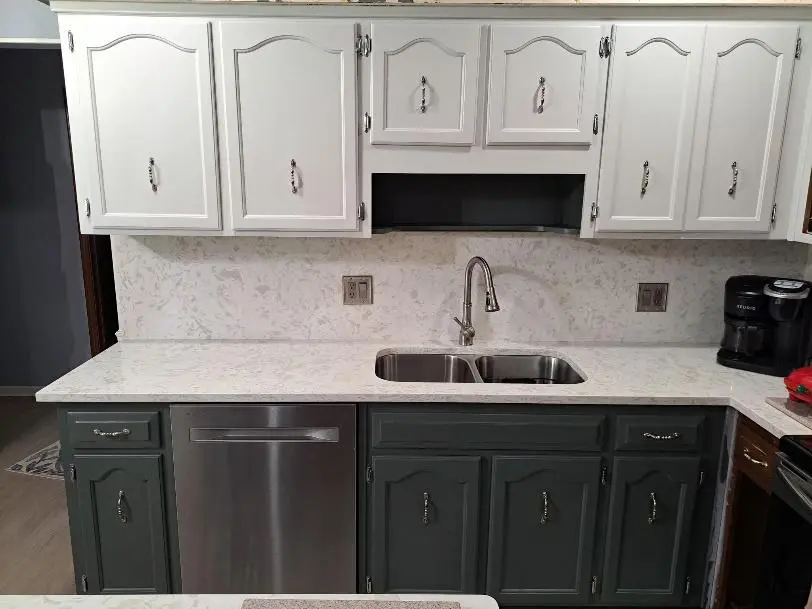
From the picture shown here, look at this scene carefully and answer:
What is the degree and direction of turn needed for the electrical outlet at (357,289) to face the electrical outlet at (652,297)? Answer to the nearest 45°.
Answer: approximately 90° to its left

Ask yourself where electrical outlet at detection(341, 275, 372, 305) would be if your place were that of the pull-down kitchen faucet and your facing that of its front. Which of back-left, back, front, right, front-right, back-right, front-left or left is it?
back-right

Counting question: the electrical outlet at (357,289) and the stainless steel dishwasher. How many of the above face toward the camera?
2

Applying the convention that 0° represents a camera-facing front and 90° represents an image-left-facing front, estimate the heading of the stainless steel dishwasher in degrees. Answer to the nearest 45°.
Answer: approximately 0°
